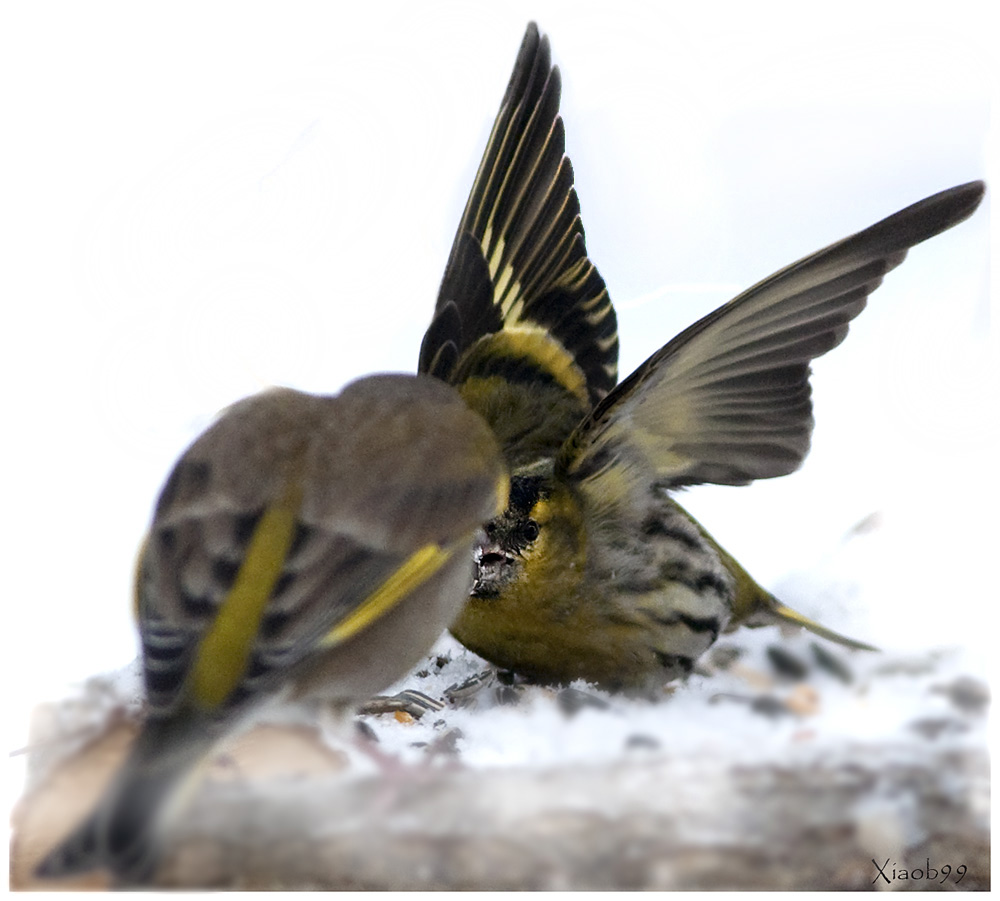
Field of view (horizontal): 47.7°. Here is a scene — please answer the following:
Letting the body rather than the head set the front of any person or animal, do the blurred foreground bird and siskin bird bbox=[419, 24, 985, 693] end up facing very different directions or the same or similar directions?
very different directions

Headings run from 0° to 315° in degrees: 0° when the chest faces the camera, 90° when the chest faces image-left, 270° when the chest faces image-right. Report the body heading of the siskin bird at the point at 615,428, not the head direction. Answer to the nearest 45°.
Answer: approximately 45°

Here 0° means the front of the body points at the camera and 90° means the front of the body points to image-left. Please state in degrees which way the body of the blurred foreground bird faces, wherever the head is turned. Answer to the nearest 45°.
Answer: approximately 225°
